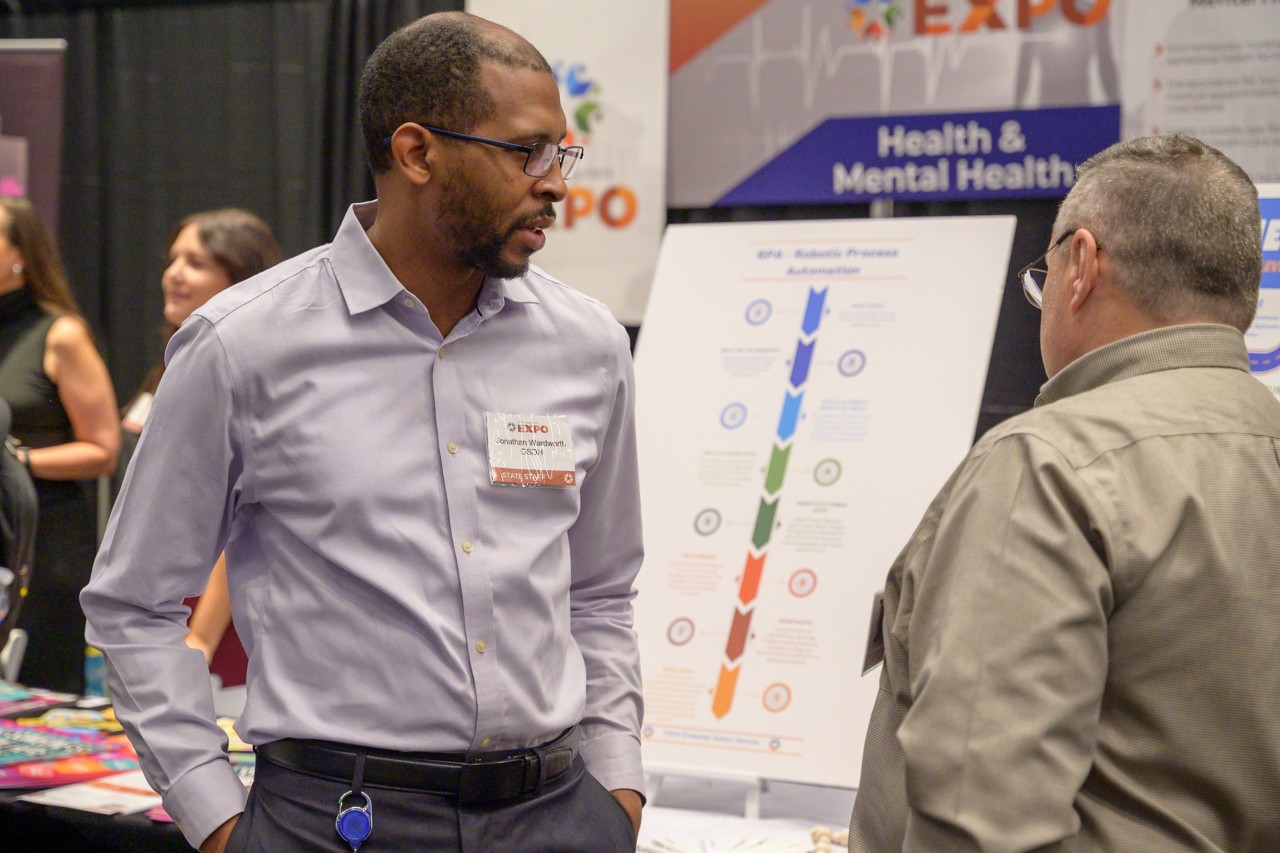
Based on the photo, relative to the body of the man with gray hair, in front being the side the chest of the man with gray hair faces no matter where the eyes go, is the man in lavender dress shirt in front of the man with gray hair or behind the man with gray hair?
in front

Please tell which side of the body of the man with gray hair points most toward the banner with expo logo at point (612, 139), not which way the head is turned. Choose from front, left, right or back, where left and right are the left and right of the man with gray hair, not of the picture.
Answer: front

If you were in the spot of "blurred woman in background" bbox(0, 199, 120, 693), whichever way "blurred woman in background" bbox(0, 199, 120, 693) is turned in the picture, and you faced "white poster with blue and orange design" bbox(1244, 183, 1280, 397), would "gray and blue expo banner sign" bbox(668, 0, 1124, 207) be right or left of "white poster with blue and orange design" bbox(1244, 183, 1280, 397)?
left

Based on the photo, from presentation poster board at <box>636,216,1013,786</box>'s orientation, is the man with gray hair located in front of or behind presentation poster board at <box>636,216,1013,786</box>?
in front

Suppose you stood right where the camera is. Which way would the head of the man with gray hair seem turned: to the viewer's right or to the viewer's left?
to the viewer's left

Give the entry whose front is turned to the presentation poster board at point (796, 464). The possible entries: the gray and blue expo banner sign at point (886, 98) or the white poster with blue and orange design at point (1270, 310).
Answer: the gray and blue expo banner sign at point (886, 98)

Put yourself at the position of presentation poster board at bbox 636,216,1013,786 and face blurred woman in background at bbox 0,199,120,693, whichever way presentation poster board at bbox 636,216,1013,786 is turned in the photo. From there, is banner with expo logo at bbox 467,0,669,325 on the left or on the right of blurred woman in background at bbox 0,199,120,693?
right

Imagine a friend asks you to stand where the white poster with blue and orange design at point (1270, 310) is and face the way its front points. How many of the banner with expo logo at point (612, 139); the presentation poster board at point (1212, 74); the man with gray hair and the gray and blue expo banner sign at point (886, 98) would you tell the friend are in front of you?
1

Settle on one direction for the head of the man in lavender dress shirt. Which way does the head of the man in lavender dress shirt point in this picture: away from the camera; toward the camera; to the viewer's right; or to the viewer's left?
to the viewer's right
